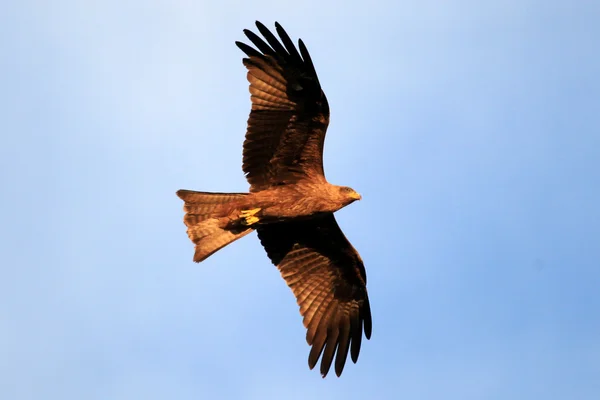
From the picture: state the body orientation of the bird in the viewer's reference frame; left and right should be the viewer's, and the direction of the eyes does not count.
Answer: facing to the right of the viewer
